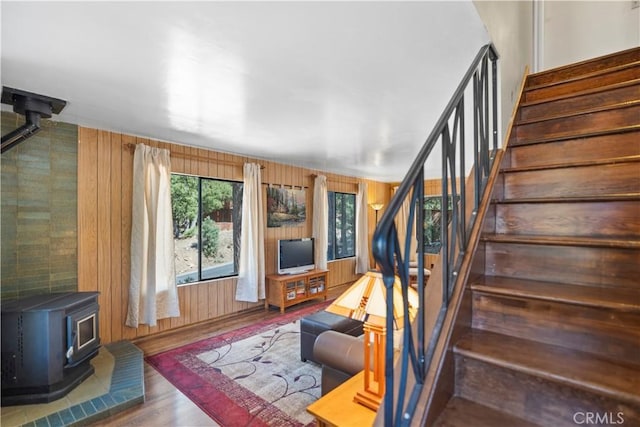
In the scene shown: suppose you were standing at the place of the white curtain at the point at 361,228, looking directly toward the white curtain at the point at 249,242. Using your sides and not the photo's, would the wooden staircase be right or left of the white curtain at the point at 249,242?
left

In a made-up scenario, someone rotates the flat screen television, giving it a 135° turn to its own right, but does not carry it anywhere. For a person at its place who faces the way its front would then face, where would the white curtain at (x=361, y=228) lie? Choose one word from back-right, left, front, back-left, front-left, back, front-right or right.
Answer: back-right

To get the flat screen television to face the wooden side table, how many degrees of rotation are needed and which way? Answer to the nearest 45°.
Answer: approximately 45° to its right

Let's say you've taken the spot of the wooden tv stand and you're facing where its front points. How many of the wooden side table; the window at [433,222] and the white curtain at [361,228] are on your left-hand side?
2

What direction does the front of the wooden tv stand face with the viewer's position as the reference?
facing the viewer and to the right of the viewer

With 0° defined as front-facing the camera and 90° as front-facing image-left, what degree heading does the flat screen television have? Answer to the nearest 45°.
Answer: approximately 315°

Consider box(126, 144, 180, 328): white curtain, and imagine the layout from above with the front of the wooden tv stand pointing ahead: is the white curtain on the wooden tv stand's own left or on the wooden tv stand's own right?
on the wooden tv stand's own right

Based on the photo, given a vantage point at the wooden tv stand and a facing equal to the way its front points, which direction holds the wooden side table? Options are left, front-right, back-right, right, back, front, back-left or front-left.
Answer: front-right

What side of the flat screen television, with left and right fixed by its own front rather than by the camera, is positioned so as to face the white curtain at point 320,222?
left

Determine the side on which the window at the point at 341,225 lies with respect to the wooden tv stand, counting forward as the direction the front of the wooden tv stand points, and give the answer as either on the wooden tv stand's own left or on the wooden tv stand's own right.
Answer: on the wooden tv stand's own left

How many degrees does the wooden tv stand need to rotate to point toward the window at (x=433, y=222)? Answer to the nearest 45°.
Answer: approximately 90° to its left

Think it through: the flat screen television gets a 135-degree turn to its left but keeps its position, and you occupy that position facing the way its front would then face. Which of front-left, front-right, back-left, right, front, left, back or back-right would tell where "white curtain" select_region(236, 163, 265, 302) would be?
back-left

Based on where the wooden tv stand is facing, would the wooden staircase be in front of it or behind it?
in front

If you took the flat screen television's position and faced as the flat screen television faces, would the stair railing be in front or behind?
in front
